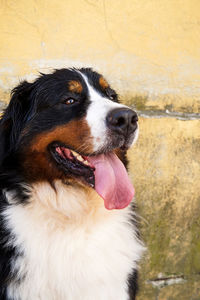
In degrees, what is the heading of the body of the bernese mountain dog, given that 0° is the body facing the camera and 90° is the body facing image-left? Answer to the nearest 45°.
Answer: approximately 315°
